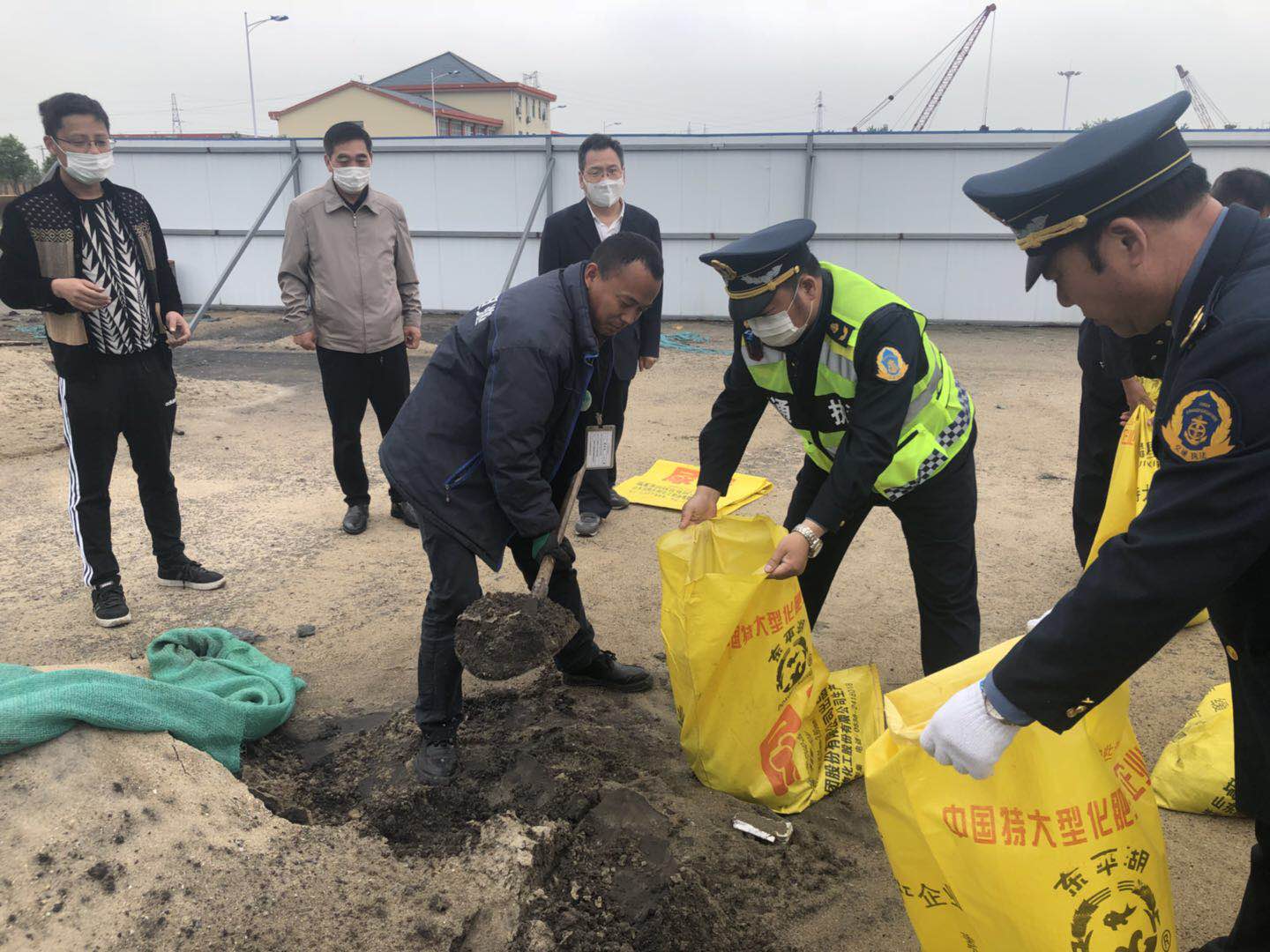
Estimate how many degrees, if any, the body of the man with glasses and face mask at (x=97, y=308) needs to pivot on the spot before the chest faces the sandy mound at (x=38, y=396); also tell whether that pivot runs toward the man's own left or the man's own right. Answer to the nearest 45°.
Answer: approximately 135° to the man's own left

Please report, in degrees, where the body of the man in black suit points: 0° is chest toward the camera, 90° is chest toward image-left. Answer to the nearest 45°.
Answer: approximately 0°

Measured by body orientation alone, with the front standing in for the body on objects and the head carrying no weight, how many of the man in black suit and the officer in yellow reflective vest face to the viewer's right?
0

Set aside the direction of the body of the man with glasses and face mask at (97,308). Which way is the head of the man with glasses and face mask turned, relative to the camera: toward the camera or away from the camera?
toward the camera

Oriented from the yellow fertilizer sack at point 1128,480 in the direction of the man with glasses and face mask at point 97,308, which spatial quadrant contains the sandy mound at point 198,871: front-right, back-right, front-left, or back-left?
front-left

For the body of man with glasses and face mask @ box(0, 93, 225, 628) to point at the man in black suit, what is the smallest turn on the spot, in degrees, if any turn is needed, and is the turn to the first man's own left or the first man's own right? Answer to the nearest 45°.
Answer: approximately 45° to the first man's own left

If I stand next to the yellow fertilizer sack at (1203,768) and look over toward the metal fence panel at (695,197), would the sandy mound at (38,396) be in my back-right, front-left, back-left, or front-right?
front-left

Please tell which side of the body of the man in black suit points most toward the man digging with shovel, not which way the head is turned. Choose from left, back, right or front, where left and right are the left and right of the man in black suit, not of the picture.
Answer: front

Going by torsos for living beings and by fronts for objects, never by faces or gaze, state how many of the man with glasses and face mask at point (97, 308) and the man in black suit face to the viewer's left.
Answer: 0

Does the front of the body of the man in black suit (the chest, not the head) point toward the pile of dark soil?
yes

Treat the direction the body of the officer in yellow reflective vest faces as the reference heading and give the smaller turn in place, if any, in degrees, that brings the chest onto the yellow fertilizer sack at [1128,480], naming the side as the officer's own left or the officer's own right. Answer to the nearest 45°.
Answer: approximately 135° to the officer's own left

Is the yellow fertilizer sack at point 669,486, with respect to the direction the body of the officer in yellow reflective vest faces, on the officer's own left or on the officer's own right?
on the officer's own right

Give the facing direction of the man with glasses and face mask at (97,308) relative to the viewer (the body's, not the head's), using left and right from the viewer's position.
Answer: facing the viewer and to the right of the viewer

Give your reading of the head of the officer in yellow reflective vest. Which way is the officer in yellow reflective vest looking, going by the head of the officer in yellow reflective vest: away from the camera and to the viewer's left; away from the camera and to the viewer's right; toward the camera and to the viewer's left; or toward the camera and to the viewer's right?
toward the camera and to the viewer's left

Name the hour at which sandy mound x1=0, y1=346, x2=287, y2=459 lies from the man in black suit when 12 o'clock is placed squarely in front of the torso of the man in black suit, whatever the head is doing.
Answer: The sandy mound is roughly at 4 o'clock from the man in black suit.

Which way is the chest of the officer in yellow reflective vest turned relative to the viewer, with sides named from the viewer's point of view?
facing the viewer and to the left of the viewer

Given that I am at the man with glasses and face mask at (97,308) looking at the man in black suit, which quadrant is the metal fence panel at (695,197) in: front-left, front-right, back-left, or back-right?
front-left
